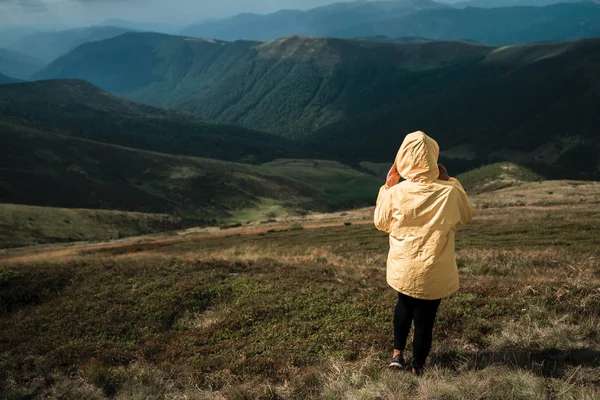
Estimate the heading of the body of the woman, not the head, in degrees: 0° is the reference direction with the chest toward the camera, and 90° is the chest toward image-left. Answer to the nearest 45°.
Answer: approximately 180°

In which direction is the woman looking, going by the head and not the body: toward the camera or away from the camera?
away from the camera
